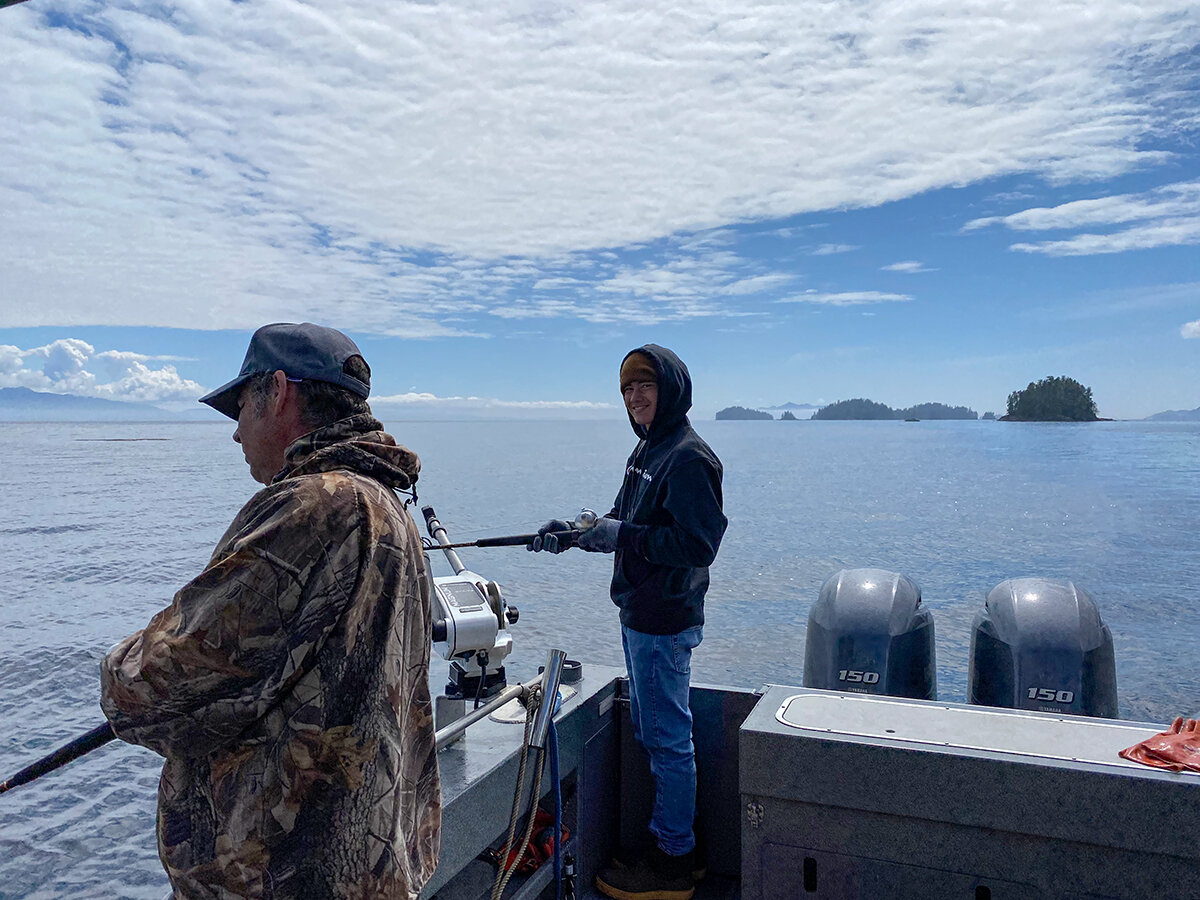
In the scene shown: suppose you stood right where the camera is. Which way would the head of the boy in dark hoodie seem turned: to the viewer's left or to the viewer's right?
to the viewer's left

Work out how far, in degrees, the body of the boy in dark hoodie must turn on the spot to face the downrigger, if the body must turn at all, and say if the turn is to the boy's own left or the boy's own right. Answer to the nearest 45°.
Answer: approximately 45° to the boy's own left

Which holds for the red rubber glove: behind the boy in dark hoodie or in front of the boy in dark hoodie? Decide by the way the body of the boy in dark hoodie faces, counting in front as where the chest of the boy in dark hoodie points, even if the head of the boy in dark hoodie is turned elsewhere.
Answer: behind

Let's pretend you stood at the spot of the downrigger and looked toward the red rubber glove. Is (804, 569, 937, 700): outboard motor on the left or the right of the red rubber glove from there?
left

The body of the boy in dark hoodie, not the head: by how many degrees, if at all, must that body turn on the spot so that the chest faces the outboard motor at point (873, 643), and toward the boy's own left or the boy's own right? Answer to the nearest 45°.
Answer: approximately 135° to the boy's own right

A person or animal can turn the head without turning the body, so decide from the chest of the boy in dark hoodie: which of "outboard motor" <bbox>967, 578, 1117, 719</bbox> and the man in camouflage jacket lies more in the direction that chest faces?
the man in camouflage jacket

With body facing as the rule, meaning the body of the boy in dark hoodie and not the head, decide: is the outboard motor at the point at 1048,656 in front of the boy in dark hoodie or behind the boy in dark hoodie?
behind

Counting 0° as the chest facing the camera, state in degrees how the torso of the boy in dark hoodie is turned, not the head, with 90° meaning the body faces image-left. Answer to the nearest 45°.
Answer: approximately 90°

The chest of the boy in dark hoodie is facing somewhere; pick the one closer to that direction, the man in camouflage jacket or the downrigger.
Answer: the downrigger

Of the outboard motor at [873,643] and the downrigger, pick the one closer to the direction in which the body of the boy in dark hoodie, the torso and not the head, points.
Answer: the downrigger
